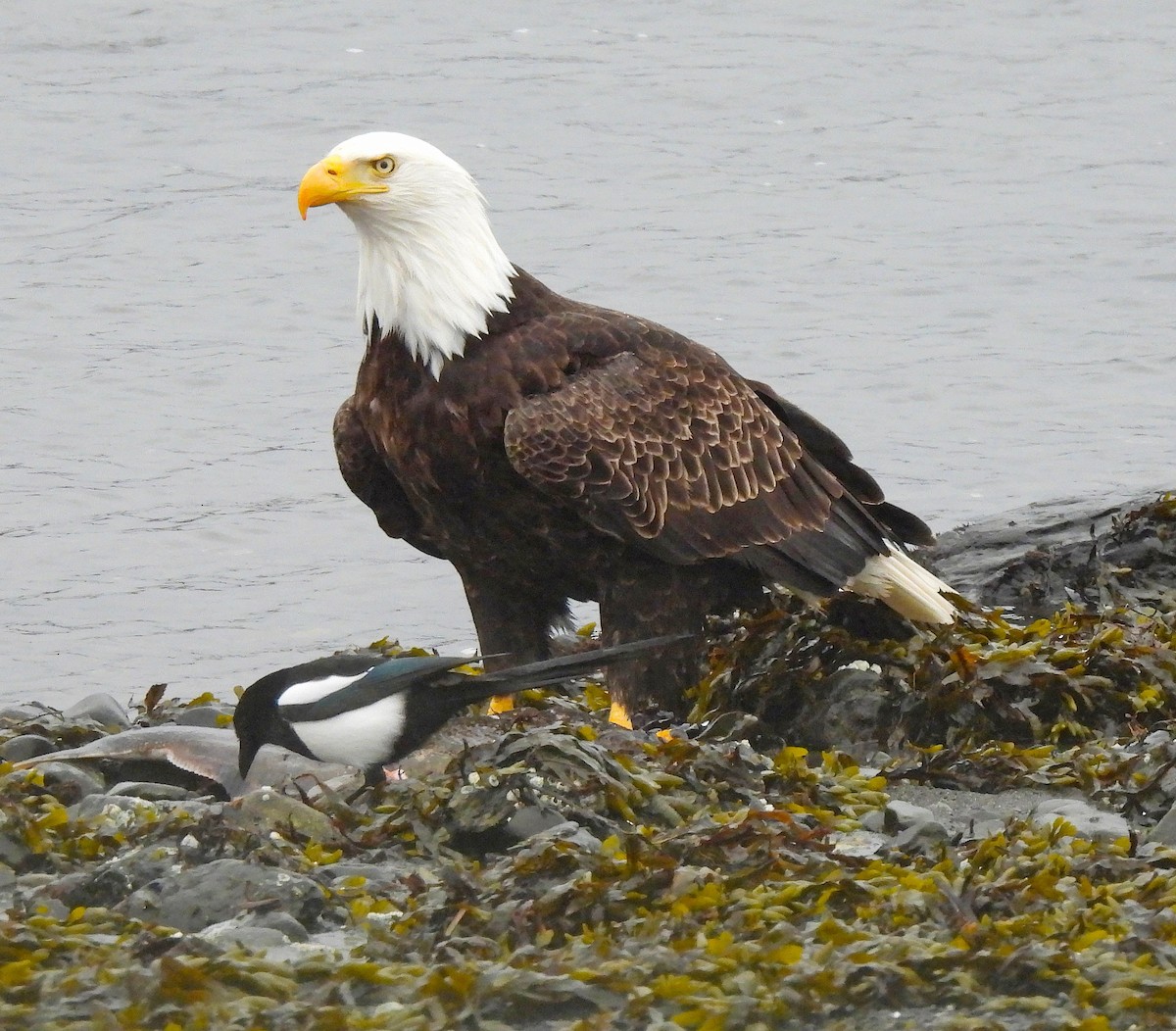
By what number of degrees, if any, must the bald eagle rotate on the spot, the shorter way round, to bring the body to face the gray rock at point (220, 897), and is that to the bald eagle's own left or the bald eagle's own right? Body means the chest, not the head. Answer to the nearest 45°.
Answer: approximately 45° to the bald eagle's own left

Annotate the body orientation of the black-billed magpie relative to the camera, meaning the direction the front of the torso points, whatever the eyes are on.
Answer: to the viewer's left

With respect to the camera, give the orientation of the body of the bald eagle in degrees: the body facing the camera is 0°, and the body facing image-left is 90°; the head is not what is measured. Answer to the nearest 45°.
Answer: approximately 45°

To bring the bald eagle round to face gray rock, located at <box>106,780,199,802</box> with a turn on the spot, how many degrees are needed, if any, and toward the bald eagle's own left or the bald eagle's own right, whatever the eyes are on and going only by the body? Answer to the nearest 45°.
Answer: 0° — it already faces it

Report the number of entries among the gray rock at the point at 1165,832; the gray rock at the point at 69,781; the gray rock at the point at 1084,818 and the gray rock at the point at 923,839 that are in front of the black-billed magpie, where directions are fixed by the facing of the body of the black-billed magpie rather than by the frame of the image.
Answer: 1

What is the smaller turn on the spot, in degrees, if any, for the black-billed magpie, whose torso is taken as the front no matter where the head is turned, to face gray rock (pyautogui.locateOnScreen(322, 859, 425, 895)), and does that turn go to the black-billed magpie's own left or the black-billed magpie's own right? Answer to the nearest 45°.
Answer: approximately 90° to the black-billed magpie's own left

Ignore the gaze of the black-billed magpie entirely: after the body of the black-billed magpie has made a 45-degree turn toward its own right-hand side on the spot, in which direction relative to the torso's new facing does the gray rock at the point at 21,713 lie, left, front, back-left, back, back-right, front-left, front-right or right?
front

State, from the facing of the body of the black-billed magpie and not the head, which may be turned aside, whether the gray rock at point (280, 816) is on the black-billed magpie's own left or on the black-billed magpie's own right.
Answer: on the black-billed magpie's own left

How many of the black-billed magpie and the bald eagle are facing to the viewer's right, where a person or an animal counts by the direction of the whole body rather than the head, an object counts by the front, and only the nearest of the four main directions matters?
0

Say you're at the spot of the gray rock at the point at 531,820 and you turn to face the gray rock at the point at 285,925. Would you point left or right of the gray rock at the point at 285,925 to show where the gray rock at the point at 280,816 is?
right

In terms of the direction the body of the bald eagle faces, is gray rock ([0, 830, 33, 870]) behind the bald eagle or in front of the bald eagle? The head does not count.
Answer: in front

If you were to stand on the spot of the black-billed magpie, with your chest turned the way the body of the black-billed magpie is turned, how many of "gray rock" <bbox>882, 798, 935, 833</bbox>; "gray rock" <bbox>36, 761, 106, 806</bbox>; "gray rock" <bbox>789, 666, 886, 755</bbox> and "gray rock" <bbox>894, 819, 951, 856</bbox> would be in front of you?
1

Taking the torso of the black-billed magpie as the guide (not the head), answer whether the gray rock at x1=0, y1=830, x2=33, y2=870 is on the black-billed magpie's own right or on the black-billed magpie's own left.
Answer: on the black-billed magpie's own left

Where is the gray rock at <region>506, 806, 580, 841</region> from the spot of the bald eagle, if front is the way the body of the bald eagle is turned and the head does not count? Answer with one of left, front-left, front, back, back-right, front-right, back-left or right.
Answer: front-left

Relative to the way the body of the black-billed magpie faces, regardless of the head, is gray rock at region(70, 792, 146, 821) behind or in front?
in front
